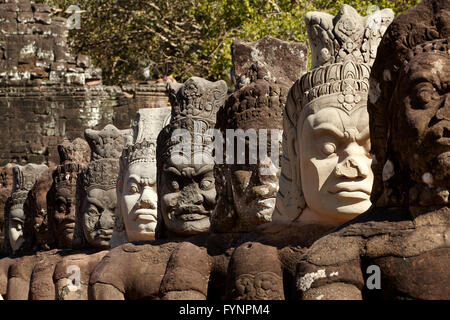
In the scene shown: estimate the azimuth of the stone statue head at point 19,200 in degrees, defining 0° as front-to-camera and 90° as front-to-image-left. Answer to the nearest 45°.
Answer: approximately 315°

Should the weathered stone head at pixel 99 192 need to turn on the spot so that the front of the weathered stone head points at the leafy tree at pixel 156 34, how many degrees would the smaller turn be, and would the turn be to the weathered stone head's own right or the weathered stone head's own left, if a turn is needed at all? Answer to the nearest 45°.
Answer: approximately 135° to the weathered stone head's own left

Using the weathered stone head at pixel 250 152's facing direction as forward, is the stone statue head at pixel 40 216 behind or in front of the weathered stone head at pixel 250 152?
behind

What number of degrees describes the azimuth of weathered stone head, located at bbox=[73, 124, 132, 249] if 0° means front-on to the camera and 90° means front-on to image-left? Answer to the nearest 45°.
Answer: approximately 315°

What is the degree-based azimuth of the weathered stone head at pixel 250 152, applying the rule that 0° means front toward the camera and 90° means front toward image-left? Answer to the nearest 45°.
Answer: approximately 315°

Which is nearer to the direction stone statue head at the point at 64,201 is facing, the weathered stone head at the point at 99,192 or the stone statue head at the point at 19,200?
the weathered stone head

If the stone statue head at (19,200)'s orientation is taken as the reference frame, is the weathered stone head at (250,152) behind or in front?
in front

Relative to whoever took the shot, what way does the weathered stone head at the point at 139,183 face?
facing the viewer and to the right of the viewer

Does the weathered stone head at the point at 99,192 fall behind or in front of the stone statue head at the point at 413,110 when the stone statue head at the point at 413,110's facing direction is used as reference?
behind
